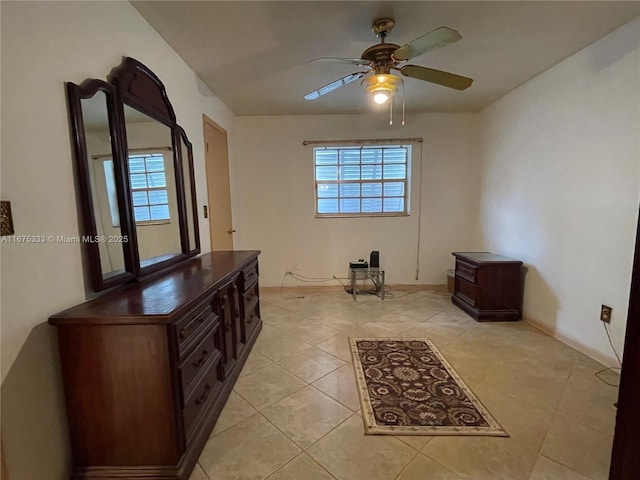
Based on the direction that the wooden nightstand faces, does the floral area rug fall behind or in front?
in front

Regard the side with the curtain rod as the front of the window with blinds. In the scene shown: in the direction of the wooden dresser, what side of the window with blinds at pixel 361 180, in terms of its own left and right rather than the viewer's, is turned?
front

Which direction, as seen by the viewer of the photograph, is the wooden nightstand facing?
facing the viewer and to the left of the viewer

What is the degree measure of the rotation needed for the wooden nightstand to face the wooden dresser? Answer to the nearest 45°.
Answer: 0° — it already faces it

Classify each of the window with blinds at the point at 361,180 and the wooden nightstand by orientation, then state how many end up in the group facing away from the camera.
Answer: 0

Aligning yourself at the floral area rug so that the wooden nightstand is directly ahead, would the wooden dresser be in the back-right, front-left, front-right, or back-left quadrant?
back-left

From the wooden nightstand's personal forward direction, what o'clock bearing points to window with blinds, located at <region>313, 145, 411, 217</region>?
The window with blinds is roughly at 2 o'clock from the wooden nightstand.

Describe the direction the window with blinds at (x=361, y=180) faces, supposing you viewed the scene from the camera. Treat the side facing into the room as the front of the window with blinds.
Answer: facing the viewer

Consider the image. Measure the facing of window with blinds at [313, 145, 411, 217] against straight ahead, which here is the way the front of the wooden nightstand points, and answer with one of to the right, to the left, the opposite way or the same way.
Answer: to the left

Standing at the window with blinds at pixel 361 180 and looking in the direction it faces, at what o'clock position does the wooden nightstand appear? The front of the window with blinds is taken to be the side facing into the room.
The wooden nightstand is roughly at 10 o'clock from the window with blinds.

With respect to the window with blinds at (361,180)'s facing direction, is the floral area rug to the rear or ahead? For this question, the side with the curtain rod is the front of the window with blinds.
ahead
